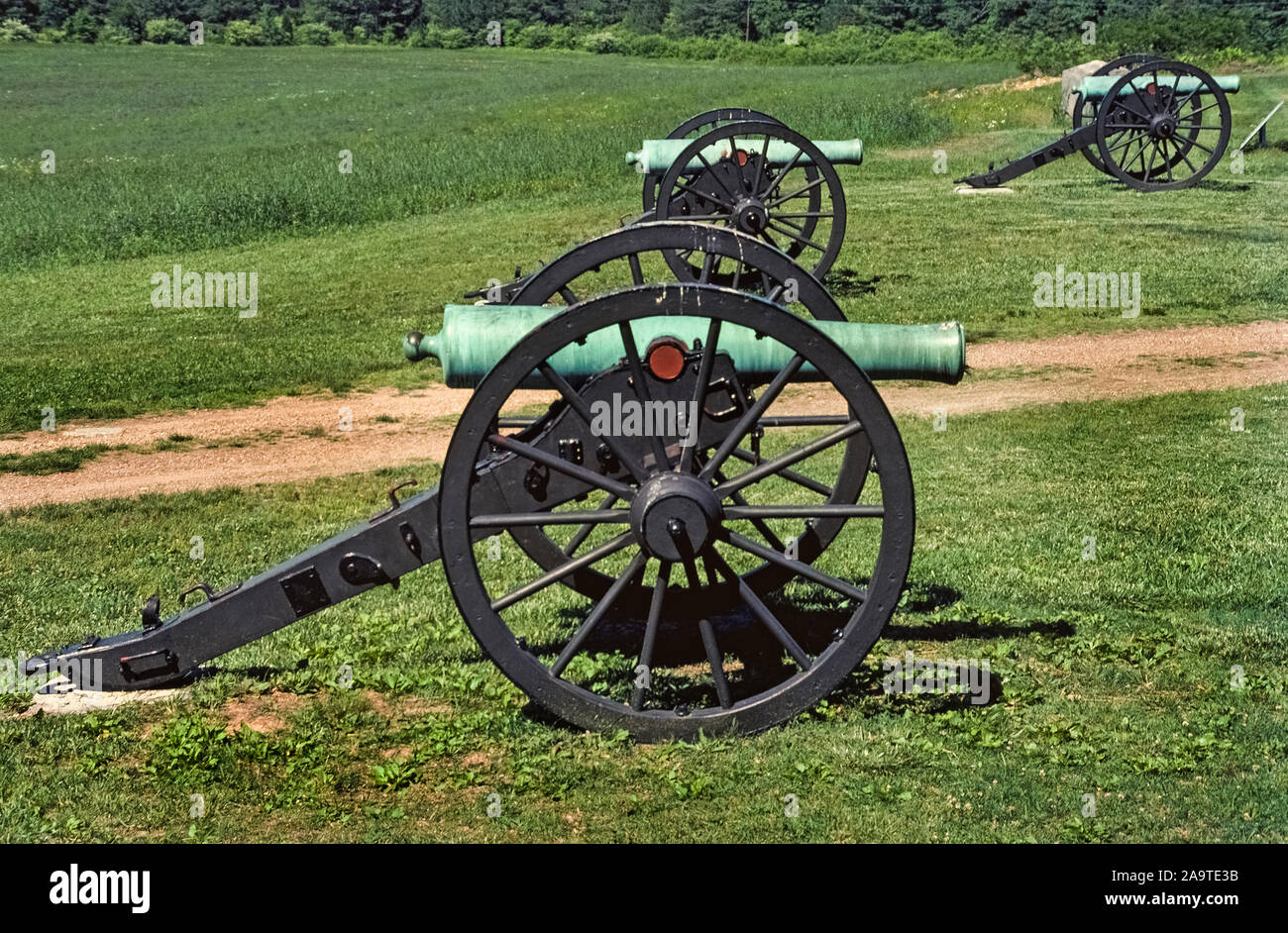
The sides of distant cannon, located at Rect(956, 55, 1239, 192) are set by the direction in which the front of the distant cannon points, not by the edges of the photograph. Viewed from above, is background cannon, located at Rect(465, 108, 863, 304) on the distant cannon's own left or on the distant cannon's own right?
on the distant cannon's own right

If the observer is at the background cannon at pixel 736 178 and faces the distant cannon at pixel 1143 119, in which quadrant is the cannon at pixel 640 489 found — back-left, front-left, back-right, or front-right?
back-right

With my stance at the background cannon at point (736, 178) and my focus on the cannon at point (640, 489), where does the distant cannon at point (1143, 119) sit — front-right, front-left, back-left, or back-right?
back-left

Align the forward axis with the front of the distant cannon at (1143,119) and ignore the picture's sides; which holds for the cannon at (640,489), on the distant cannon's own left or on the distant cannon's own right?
on the distant cannon's own right

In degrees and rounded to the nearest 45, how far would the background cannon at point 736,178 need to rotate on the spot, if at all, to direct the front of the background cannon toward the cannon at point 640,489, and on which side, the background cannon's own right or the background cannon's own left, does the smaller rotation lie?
approximately 90° to the background cannon's own right

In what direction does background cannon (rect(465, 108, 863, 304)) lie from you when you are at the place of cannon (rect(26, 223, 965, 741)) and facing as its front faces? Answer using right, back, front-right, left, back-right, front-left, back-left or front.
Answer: left

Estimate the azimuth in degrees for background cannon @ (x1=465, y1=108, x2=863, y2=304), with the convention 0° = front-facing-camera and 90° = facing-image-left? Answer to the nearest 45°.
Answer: approximately 270°

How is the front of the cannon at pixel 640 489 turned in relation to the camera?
facing to the right of the viewer

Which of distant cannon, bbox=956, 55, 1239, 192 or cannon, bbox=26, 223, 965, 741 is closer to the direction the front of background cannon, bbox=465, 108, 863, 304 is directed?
the distant cannon

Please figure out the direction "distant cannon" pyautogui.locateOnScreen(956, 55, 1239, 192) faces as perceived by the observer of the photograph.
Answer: facing to the right of the viewer
